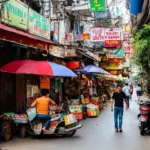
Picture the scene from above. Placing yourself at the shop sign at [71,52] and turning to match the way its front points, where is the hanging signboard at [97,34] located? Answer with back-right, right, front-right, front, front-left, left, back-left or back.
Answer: back-left

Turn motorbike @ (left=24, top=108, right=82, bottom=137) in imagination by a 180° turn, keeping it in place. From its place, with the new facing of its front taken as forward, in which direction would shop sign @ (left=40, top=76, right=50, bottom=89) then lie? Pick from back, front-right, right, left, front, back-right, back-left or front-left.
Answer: left

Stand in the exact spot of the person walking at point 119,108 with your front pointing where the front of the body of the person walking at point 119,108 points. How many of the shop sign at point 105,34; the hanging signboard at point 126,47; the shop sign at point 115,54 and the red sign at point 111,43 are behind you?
4

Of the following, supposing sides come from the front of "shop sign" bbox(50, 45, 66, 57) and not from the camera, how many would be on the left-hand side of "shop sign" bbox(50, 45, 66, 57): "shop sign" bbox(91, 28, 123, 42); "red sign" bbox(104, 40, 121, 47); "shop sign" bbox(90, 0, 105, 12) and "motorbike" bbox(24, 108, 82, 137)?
3

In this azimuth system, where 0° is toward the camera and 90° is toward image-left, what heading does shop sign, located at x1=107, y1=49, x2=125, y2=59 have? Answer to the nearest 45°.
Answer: approximately 0°

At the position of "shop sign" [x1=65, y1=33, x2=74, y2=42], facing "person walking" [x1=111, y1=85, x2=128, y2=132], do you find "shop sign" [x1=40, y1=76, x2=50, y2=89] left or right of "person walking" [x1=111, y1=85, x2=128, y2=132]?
right

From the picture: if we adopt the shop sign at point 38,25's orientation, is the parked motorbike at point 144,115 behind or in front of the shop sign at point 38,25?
in front

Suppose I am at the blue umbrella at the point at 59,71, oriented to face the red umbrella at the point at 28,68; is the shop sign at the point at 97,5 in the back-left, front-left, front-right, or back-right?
back-right
